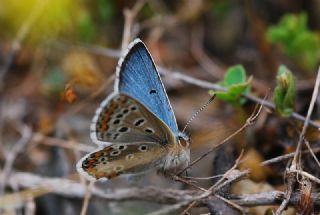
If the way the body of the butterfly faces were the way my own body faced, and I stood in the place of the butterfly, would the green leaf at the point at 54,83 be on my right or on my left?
on my left

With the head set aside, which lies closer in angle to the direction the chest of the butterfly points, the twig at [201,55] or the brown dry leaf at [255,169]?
the brown dry leaf

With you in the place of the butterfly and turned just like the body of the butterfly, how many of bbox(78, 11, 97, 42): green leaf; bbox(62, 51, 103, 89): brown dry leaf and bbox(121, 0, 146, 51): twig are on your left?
3

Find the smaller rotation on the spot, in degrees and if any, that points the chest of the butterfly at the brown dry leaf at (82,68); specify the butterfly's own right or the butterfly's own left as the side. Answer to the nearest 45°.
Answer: approximately 90° to the butterfly's own left

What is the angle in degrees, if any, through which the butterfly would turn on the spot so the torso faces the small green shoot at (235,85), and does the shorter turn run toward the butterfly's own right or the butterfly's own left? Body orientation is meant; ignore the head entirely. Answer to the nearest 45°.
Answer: approximately 45° to the butterfly's own left

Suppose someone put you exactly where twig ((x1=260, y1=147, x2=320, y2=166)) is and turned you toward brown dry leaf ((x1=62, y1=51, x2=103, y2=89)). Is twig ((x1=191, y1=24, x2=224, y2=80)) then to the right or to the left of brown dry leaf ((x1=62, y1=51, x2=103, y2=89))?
right

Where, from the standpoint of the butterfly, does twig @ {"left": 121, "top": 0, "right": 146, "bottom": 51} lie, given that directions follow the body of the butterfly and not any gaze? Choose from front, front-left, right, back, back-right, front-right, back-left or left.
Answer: left

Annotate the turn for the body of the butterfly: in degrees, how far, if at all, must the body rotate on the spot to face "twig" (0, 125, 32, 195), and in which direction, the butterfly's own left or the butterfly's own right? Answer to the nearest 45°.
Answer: approximately 135° to the butterfly's own left

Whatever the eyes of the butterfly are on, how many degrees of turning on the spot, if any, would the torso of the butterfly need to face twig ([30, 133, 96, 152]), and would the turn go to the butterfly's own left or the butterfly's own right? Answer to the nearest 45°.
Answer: approximately 135° to the butterfly's own left

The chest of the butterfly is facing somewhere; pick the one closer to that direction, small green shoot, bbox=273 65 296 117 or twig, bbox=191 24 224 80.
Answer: the small green shoot

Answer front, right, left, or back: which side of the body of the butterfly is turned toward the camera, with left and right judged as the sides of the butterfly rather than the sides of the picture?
right
